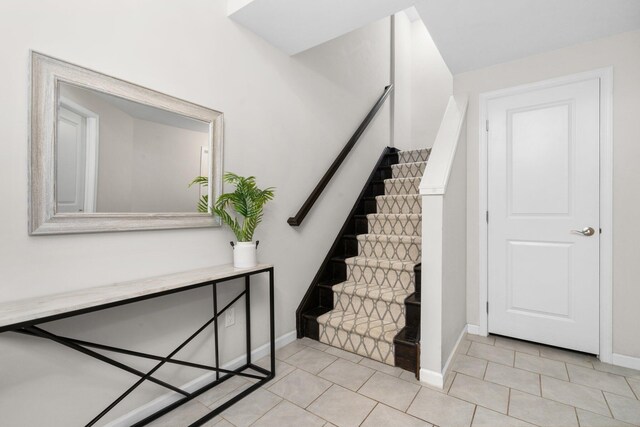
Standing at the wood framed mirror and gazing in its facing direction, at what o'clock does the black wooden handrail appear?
The black wooden handrail is roughly at 10 o'clock from the wood framed mirror.

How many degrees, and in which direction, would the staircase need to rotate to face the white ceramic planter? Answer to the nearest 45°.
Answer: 0° — it already faces it

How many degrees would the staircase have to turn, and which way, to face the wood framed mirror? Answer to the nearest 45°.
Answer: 0° — it already faces it

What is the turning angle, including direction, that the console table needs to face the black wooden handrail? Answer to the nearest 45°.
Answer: approximately 90° to its left
